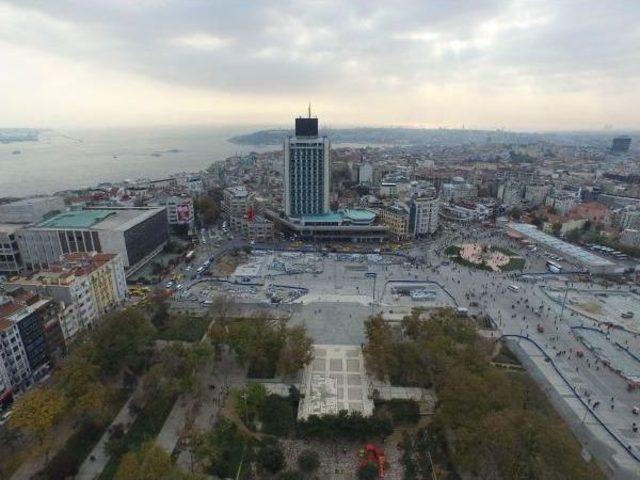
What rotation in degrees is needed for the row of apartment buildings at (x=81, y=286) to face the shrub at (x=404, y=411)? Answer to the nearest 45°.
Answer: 0° — it already faces it

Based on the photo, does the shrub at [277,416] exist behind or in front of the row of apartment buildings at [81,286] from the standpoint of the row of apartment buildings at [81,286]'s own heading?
in front

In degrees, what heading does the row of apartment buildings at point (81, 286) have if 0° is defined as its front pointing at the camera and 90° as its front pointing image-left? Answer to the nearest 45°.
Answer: approximately 315°

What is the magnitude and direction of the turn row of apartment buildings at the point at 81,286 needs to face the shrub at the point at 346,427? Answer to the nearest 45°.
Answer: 0° — it already faces it

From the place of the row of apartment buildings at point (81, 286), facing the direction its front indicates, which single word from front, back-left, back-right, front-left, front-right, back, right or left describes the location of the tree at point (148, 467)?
front-right

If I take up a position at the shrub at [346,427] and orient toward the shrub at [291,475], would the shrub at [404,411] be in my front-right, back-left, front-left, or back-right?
back-left

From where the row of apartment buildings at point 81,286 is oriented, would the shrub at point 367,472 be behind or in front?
in front

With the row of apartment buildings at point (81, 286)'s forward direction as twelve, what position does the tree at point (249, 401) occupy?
The tree is roughly at 1 o'clock from the row of apartment buildings.

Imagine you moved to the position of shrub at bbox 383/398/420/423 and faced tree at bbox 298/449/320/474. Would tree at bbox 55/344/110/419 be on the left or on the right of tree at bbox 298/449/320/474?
right

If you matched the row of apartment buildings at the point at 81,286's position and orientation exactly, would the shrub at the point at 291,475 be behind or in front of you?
in front

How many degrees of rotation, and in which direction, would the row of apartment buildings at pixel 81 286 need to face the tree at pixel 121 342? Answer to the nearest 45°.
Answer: approximately 45° to its right

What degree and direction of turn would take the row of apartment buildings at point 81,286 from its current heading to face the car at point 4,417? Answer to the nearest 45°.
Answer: approximately 90° to its right

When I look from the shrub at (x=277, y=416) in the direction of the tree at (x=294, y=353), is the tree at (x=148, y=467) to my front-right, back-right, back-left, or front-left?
back-left

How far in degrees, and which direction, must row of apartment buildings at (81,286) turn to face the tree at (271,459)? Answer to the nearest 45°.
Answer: approximately 45° to its right
